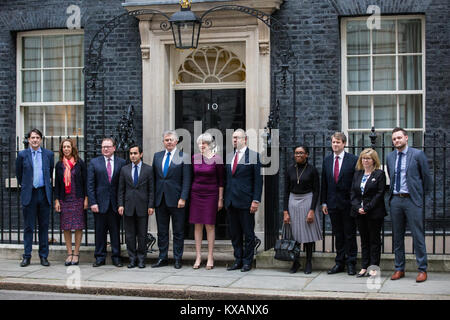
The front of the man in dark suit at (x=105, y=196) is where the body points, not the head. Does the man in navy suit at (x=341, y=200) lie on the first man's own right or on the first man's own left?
on the first man's own left

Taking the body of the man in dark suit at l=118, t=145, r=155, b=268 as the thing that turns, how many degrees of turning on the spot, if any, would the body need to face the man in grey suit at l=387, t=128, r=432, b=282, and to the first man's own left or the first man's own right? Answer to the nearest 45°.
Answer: approximately 45° to the first man's own left

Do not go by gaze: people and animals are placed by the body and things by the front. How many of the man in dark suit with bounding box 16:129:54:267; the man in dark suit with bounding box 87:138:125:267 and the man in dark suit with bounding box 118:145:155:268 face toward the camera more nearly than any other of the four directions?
3

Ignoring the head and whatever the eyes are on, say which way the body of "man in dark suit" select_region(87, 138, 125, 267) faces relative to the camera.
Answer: toward the camera

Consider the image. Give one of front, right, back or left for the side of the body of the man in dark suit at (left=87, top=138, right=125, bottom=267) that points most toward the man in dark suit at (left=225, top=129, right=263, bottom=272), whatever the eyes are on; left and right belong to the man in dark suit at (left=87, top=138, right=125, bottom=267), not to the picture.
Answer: left

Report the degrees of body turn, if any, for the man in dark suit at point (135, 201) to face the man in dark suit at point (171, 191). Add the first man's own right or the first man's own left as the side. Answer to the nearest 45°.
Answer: approximately 90° to the first man's own left

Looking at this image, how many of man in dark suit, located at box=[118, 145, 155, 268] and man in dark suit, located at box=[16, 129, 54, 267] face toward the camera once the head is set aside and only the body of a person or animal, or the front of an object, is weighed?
2

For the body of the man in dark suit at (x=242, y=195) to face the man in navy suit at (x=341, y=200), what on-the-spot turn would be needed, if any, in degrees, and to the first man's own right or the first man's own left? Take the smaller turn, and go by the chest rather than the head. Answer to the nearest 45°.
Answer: approximately 135° to the first man's own left

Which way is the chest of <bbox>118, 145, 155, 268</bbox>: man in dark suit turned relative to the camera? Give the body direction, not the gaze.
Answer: toward the camera
